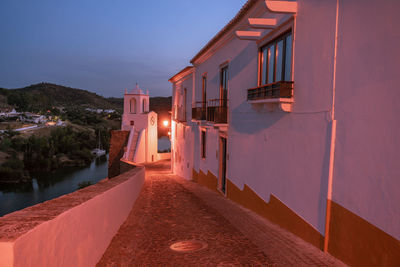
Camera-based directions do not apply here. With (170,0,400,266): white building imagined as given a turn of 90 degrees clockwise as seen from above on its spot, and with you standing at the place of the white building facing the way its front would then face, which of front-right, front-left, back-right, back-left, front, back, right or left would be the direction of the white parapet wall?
left

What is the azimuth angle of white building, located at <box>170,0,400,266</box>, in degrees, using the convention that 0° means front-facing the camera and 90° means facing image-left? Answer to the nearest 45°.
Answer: approximately 45°

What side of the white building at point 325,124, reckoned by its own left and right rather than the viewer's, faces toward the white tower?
right
